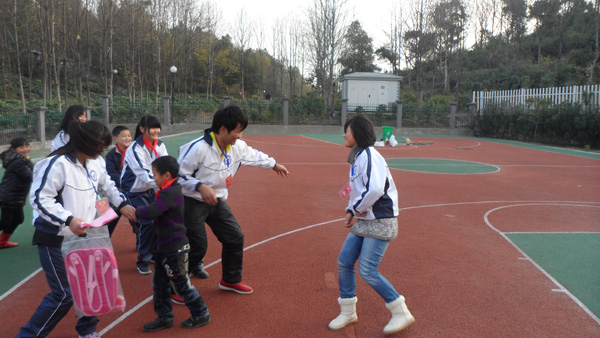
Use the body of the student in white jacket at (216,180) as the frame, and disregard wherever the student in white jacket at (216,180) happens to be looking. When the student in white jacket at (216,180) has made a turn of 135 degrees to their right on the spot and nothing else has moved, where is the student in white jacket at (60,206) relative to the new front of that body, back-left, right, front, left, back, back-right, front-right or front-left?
front-left

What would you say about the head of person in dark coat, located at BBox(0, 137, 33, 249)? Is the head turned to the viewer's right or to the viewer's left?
to the viewer's right

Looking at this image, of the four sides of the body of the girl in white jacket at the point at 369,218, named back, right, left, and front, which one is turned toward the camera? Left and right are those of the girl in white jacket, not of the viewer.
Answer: left

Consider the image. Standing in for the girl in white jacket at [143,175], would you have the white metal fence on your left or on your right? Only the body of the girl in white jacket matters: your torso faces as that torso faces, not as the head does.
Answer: on your left

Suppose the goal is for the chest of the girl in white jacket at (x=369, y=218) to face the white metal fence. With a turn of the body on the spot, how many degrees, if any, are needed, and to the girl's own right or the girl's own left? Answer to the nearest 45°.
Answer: approximately 90° to the girl's own right

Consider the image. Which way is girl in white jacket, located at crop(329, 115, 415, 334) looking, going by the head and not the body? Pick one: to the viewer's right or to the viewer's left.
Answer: to the viewer's left

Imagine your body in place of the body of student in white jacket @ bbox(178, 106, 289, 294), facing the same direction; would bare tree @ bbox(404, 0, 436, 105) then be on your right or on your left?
on your left

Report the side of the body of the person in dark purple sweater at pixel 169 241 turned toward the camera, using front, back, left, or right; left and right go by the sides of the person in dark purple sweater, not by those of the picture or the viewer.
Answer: left

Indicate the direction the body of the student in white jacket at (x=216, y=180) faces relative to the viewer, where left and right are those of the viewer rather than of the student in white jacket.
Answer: facing the viewer and to the right of the viewer
